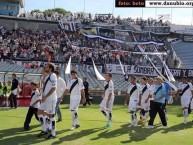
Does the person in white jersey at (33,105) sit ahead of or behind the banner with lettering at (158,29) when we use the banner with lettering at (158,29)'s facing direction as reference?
ahead

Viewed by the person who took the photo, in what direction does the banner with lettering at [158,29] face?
facing the viewer

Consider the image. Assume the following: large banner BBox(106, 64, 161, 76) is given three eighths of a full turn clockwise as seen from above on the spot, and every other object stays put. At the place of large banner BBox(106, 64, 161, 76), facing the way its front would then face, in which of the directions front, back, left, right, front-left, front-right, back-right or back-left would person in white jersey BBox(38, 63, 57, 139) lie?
back-left

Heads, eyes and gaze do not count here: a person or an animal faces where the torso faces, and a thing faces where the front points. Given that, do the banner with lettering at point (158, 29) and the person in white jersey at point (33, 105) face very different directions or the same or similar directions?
same or similar directions

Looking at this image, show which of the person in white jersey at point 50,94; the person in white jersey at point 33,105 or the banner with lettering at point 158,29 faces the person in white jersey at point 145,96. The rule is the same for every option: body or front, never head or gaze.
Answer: the banner with lettering

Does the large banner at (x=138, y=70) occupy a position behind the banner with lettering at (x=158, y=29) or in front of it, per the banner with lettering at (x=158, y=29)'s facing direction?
in front

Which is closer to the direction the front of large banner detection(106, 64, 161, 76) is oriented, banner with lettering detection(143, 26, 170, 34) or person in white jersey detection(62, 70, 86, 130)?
the person in white jersey

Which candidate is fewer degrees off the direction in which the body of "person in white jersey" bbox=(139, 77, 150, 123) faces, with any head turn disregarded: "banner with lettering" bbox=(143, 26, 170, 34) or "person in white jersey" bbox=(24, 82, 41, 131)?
the person in white jersey

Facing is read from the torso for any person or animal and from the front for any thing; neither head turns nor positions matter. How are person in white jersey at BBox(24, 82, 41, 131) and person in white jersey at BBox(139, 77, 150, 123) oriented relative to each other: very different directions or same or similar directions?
same or similar directions

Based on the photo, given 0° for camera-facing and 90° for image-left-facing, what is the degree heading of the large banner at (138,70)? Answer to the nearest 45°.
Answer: approximately 0°

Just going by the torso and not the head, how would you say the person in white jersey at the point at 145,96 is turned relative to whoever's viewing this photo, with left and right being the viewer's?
facing the viewer and to the left of the viewer

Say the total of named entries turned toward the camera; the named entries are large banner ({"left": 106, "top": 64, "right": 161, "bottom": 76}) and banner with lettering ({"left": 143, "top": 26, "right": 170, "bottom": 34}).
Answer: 2

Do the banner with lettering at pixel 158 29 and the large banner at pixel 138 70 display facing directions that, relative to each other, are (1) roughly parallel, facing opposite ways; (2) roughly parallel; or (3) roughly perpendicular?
roughly parallel
